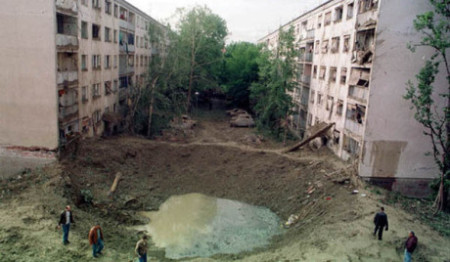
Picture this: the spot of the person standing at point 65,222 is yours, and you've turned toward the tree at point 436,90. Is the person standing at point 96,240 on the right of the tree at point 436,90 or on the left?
right

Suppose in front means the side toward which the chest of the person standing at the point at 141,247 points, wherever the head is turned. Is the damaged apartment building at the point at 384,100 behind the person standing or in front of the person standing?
in front

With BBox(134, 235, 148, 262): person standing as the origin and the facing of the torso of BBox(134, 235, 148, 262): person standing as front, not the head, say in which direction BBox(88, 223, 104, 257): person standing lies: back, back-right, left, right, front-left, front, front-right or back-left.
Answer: left

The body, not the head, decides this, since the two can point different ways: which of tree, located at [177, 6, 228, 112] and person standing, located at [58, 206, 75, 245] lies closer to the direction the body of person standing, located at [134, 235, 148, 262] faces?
the tree

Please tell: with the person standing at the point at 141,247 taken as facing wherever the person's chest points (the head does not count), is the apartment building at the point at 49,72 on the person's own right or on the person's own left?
on the person's own left

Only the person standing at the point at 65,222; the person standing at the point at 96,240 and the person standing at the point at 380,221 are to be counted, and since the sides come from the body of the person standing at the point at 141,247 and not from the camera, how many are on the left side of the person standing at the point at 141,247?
2

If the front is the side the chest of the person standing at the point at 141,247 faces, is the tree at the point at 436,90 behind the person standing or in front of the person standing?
in front

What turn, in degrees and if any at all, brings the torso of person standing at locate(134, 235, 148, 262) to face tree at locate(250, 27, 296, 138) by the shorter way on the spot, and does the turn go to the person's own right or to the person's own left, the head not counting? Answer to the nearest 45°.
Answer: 0° — they already face it

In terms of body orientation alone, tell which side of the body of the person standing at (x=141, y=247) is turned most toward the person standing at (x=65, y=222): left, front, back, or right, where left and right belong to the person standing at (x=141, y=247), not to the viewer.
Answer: left

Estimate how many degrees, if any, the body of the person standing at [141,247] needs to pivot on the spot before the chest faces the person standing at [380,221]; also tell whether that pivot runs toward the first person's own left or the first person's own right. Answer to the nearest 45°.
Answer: approximately 45° to the first person's own right

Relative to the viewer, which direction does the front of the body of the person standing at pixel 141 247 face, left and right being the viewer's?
facing away from the viewer and to the right of the viewer
